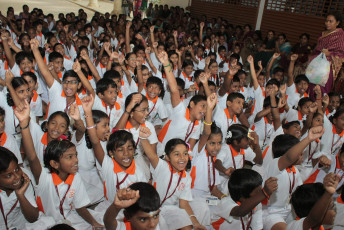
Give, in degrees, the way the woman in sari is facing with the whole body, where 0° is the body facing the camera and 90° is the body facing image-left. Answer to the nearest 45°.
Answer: approximately 45°

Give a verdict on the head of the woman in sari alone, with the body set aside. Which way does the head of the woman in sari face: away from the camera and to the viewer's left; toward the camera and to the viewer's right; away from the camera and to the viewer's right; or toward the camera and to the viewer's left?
toward the camera and to the viewer's left

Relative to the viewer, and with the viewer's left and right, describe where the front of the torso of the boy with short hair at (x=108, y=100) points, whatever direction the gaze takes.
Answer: facing the viewer and to the right of the viewer

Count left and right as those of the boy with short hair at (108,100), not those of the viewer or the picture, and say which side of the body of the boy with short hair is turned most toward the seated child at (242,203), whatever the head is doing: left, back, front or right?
front

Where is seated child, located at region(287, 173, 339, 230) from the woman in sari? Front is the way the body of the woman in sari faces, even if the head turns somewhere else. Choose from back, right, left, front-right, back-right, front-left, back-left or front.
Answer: front-left

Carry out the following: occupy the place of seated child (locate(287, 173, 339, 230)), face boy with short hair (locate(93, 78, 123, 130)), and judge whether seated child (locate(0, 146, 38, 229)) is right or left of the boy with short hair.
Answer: left

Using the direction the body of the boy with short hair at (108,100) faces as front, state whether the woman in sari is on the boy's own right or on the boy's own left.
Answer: on the boy's own left

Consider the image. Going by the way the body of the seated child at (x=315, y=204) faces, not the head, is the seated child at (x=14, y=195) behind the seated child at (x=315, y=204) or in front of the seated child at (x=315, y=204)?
behind

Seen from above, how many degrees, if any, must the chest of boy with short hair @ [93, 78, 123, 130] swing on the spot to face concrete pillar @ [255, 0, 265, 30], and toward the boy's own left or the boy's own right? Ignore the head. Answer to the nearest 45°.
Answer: approximately 90° to the boy's own left

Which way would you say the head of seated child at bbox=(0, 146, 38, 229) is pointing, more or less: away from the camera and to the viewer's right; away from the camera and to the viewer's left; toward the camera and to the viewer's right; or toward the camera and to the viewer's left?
toward the camera and to the viewer's right
